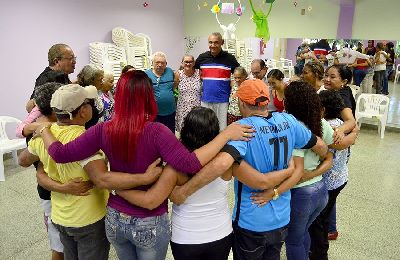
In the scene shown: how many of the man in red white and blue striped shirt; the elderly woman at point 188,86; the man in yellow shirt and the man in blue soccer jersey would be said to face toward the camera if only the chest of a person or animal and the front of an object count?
2

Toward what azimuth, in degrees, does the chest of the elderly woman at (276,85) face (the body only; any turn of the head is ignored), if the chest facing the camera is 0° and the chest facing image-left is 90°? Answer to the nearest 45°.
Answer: approximately 45°

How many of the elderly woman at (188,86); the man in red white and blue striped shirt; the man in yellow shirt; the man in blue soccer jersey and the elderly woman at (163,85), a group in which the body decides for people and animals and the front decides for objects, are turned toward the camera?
3

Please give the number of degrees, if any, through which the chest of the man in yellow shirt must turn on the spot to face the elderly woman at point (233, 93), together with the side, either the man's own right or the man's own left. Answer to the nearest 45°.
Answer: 0° — they already face them

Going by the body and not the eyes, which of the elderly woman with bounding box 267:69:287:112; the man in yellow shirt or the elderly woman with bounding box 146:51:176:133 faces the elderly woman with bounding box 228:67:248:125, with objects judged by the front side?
the man in yellow shirt

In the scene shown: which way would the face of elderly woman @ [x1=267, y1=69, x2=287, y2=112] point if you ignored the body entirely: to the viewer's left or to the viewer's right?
to the viewer's left

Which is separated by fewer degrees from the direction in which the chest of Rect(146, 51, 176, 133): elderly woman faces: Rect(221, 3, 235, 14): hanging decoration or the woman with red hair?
the woman with red hair

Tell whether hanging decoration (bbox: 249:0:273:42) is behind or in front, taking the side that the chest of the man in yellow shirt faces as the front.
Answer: in front

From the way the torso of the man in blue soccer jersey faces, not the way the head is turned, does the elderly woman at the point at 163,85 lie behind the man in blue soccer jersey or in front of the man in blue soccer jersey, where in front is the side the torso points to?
in front

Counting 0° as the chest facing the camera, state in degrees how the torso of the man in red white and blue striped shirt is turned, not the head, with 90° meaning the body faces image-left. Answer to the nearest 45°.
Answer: approximately 0°
